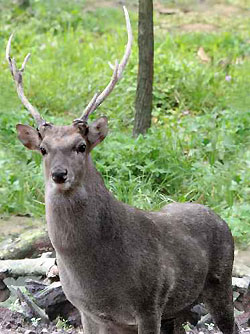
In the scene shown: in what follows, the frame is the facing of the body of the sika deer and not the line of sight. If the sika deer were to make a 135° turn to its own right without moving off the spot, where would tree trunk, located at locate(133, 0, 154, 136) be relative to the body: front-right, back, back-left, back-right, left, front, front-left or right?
front
